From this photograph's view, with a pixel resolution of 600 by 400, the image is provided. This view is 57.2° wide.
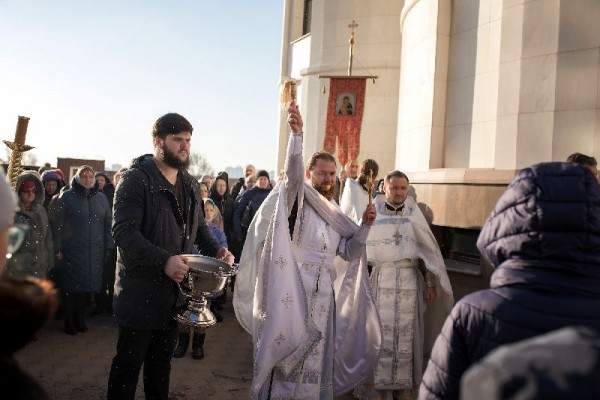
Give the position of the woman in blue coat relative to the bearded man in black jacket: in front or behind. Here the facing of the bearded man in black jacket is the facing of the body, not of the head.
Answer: behind

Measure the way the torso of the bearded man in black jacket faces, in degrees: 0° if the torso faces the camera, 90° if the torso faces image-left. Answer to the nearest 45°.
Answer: approximately 315°

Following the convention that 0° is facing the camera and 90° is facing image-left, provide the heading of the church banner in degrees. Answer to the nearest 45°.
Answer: approximately 0°

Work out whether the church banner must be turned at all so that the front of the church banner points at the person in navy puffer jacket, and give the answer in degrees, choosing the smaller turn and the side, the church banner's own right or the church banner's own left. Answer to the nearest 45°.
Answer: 0° — it already faces them

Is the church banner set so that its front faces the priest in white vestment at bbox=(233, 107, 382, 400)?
yes

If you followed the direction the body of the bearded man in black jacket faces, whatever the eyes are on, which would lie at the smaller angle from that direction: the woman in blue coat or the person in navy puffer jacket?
the person in navy puffer jacket

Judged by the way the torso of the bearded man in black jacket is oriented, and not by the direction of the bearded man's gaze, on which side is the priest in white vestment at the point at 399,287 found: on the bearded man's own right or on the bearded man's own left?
on the bearded man's own left

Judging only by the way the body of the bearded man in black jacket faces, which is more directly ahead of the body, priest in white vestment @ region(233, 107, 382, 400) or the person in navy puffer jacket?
the person in navy puffer jacket

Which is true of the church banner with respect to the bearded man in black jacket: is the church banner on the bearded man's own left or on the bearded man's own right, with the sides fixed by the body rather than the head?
on the bearded man's own left
